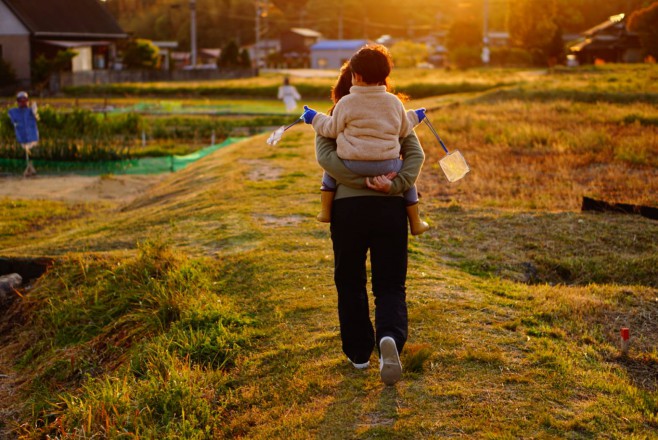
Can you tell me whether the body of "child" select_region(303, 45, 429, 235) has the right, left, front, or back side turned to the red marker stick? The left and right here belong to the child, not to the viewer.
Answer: right

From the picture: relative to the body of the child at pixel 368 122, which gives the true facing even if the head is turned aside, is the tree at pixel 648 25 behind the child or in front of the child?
in front

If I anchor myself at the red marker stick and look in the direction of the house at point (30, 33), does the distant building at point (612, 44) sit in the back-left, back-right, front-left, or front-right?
front-right

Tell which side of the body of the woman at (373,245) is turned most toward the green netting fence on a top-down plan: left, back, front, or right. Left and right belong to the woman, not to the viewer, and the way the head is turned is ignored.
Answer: front

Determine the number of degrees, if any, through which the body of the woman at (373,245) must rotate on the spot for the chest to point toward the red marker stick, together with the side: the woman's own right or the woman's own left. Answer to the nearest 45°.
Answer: approximately 90° to the woman's own right

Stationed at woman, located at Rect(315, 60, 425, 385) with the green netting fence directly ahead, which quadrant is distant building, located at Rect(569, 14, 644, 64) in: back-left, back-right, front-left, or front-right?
front-right

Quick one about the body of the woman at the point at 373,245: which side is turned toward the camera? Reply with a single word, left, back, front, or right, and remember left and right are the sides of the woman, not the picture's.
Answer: back

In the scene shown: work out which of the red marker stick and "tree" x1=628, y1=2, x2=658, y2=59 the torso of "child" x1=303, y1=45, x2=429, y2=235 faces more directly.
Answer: the tree

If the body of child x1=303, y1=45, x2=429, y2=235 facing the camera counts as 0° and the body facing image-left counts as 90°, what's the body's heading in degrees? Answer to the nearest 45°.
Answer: approximately 180°

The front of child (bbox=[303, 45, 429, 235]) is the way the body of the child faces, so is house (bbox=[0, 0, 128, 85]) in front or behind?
in front

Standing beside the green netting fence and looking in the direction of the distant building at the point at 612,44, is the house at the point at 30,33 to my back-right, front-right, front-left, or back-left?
front-left

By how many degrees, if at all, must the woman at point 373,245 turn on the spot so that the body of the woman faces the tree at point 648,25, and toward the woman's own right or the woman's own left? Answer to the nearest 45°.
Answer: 0° — they already face it
